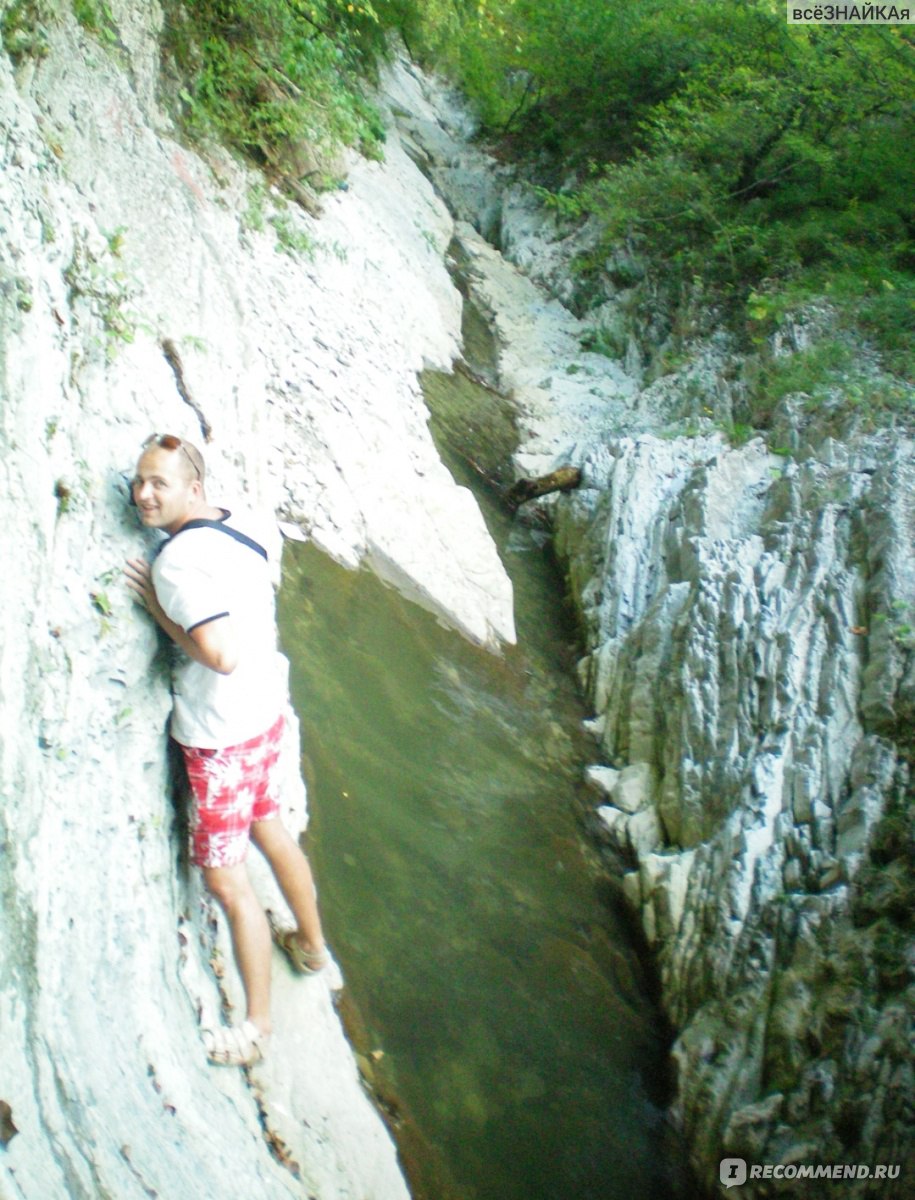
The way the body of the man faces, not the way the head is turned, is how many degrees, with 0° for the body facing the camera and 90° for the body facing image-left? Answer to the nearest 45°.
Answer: approximately 90°

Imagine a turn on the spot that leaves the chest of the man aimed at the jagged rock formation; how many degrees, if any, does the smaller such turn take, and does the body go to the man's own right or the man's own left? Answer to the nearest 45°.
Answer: approximately 135° to the man's own right
